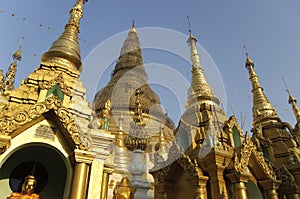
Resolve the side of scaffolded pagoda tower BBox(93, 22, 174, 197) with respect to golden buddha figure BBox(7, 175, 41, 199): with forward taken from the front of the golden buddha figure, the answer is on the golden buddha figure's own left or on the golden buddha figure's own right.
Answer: on the golden buddha figure's own left

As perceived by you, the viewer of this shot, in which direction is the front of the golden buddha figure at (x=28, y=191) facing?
facing the viewer and to the right of the viewer

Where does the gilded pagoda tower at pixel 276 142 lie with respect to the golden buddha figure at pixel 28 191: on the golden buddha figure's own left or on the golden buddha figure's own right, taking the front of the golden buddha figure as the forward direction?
on the golden buddha figure's own left
